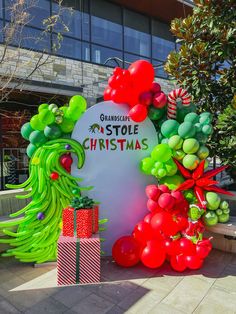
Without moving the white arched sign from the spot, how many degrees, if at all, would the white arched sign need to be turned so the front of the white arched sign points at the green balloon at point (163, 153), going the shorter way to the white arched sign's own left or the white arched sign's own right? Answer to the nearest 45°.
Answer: approximately 45° to the white arched sign's own left

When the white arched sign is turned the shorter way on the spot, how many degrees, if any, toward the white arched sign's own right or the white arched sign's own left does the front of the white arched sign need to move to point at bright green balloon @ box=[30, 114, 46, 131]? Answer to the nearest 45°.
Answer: approximately 45° to the white arched sign's own right

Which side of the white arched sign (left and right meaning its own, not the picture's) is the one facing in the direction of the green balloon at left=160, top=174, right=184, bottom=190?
left

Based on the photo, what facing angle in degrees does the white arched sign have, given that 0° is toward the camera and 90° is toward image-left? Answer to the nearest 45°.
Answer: approximately 0°

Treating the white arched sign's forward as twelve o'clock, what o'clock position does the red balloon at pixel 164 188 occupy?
The red balloon is roughly at 10 o'clock from the white arched sign.
